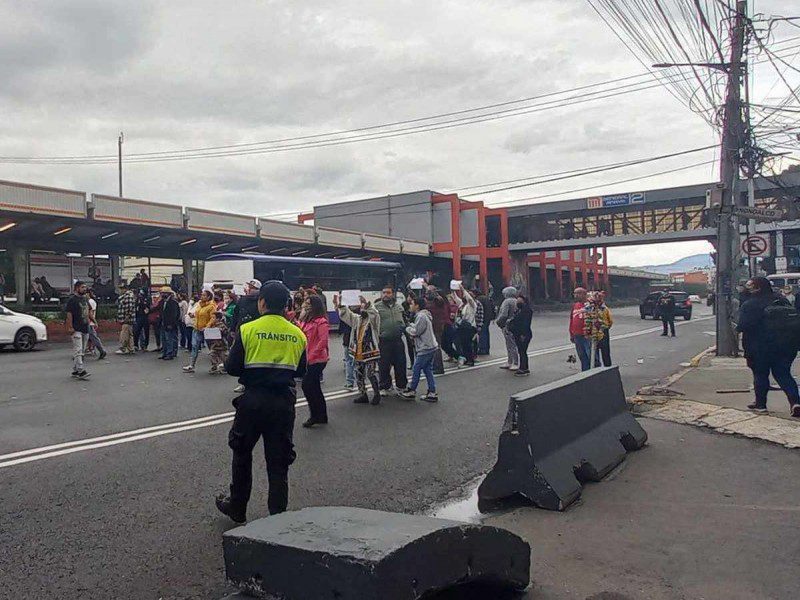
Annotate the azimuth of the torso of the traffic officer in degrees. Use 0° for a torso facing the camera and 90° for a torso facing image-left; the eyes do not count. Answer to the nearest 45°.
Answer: approximately 135°

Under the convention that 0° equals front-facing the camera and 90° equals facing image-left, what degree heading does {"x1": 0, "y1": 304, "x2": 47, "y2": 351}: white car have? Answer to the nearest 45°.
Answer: approximately 270°

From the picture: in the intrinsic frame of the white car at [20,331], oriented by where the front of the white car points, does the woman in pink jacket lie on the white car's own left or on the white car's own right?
on the white car's own right

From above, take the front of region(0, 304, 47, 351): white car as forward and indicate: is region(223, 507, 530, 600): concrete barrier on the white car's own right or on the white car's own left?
on the white car's own right

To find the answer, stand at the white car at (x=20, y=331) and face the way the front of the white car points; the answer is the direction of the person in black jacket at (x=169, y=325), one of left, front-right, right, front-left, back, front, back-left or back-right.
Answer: front-right

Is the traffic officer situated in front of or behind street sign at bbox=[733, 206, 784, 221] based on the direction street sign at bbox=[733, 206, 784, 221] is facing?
in front

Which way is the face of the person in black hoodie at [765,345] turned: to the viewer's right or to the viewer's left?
to the viewer's left
